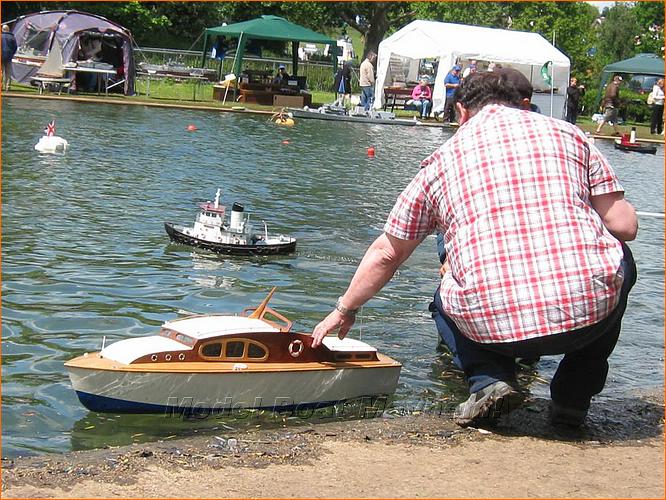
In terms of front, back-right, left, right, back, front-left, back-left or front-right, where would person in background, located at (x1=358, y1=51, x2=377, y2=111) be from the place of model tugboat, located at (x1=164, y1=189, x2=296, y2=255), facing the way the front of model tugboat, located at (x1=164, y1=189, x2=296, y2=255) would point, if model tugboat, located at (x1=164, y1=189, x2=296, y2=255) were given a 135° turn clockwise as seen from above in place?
front-left

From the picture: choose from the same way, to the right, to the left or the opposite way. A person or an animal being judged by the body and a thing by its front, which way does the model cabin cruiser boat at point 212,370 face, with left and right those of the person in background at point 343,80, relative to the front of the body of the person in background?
to the right

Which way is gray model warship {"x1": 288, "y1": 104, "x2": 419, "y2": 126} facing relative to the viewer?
to the viewer's left

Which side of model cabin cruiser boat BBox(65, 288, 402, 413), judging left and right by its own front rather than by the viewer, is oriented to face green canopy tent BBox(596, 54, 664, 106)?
right

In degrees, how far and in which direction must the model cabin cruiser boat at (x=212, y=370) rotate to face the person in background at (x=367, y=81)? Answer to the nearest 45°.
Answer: approximately 90° to its right

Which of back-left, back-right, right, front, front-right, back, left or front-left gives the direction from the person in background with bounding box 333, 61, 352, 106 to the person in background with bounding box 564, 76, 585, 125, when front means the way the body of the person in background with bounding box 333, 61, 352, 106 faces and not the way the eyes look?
left

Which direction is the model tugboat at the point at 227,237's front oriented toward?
to the viewer's left

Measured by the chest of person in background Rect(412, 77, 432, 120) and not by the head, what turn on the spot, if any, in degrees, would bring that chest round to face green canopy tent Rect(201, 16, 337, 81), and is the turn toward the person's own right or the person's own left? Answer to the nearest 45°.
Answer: approximately 90° to the person's own right

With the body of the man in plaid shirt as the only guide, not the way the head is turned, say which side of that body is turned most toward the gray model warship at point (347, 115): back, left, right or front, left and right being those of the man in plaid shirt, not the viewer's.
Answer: front

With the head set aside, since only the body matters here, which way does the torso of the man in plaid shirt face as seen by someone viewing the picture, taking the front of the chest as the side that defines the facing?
away from the camera

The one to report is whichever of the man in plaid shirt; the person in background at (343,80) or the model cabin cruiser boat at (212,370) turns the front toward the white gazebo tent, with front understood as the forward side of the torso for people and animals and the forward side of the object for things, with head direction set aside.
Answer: the man in plaid shirt

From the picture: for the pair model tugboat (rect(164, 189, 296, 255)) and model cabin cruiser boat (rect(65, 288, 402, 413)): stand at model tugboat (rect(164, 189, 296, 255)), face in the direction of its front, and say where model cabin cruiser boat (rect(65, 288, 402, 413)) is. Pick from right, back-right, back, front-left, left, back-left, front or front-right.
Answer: left

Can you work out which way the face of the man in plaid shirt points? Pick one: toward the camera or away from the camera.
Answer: away from the camera

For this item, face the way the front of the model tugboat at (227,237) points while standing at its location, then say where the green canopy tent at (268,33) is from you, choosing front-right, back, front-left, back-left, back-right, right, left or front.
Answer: right

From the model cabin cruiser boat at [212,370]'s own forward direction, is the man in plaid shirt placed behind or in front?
behind

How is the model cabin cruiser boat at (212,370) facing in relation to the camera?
to the viewer's left
